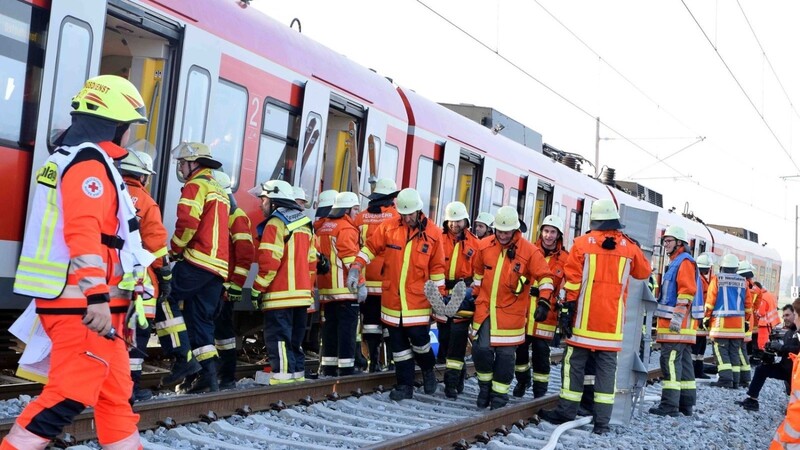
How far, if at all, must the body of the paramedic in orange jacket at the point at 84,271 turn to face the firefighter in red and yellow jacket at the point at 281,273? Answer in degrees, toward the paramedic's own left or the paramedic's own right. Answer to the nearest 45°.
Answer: approximately 45° to the paramedic's own left

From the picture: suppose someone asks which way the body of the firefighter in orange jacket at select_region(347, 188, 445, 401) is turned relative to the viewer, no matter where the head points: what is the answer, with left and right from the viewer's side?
facing the viewer

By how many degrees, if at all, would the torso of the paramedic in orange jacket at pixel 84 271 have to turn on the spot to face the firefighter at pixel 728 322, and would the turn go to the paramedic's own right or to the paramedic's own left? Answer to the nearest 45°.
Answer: approximately 45° to the paramedic's own left

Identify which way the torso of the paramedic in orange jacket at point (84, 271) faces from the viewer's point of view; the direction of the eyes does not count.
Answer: to the viewer's right

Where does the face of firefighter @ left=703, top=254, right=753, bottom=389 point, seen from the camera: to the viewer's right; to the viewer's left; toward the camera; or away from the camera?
away from the camera

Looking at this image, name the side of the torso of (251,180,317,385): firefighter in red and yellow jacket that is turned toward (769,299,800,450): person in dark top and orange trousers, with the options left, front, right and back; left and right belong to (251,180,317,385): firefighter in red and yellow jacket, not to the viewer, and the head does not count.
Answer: back

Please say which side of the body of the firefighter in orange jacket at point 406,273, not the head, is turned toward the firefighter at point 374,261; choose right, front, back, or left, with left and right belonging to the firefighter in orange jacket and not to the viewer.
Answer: back

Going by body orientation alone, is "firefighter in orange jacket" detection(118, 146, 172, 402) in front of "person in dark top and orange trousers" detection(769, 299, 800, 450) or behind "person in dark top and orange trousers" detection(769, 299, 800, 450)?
in front

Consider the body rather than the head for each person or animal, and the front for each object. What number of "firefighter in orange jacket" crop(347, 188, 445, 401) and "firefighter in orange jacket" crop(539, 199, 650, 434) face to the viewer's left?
0

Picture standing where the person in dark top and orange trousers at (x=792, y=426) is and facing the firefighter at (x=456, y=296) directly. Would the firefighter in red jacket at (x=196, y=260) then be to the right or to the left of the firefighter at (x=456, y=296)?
left
